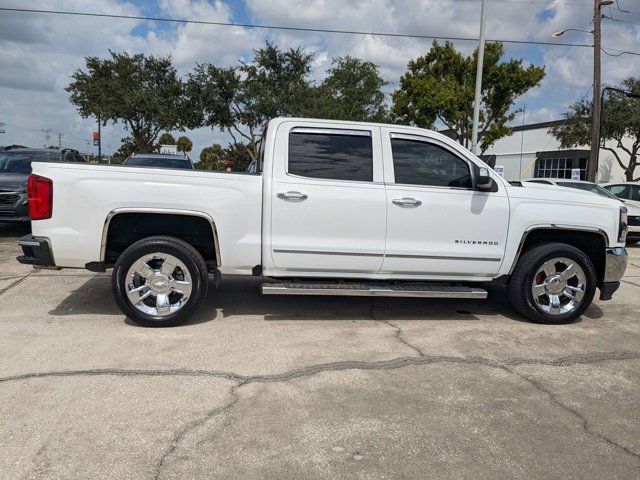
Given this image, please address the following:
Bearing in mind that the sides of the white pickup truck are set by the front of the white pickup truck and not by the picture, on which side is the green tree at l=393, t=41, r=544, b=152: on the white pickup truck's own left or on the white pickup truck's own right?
on the white pickup truck's own left

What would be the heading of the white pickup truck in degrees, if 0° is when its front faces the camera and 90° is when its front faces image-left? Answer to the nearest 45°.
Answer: approximately 270°

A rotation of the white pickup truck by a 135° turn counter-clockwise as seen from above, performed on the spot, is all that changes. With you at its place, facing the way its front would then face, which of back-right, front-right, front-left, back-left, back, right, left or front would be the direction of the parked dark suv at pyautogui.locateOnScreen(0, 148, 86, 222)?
front

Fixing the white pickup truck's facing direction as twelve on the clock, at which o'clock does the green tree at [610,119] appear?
The green tree is roughly at 10 o'clock from the white pickup truck.

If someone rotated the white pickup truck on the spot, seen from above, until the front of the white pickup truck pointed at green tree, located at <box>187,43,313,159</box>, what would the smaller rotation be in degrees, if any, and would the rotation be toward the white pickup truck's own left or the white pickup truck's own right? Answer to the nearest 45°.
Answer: approximately 90° to the white pickup truck's own left

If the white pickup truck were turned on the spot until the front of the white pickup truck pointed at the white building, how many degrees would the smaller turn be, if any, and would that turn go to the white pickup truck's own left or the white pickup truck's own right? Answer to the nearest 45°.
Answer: approximately 45° to the white pickup truck's own left

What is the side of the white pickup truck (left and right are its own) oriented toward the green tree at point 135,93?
left

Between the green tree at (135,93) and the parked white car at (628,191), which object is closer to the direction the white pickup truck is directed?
the parked white car

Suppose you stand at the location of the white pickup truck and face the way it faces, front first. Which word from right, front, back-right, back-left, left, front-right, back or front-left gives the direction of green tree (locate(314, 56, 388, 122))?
left

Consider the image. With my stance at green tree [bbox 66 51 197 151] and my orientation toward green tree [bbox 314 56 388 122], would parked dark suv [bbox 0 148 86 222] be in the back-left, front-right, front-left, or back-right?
back-right

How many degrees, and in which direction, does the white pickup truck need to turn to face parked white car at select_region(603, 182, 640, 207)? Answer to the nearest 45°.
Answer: approximately 45° to its left
